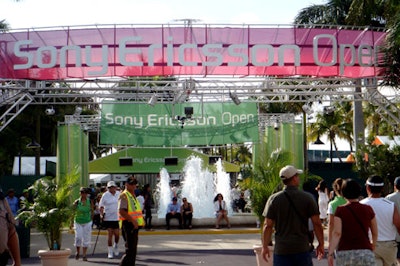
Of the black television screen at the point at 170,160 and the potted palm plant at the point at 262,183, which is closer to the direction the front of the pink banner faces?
the potted palm plant

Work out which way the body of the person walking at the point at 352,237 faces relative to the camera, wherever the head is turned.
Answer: away from the camera

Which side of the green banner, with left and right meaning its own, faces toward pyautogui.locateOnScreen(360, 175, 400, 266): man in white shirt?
front

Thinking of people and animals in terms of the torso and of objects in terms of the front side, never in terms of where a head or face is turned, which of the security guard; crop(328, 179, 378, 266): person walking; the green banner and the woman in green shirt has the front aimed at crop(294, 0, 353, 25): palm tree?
the person walking

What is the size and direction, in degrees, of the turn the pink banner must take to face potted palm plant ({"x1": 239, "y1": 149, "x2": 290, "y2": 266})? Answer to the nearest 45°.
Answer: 0° — it already faces it

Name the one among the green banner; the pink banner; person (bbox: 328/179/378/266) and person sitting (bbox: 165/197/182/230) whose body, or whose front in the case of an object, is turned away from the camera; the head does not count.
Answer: person (bbox: 328/179/378/266)

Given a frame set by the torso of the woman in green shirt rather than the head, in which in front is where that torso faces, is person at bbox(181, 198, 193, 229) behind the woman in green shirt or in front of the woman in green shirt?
behind

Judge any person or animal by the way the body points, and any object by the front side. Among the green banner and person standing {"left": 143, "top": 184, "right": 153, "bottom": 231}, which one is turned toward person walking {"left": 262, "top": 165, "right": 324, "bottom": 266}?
the green banner
